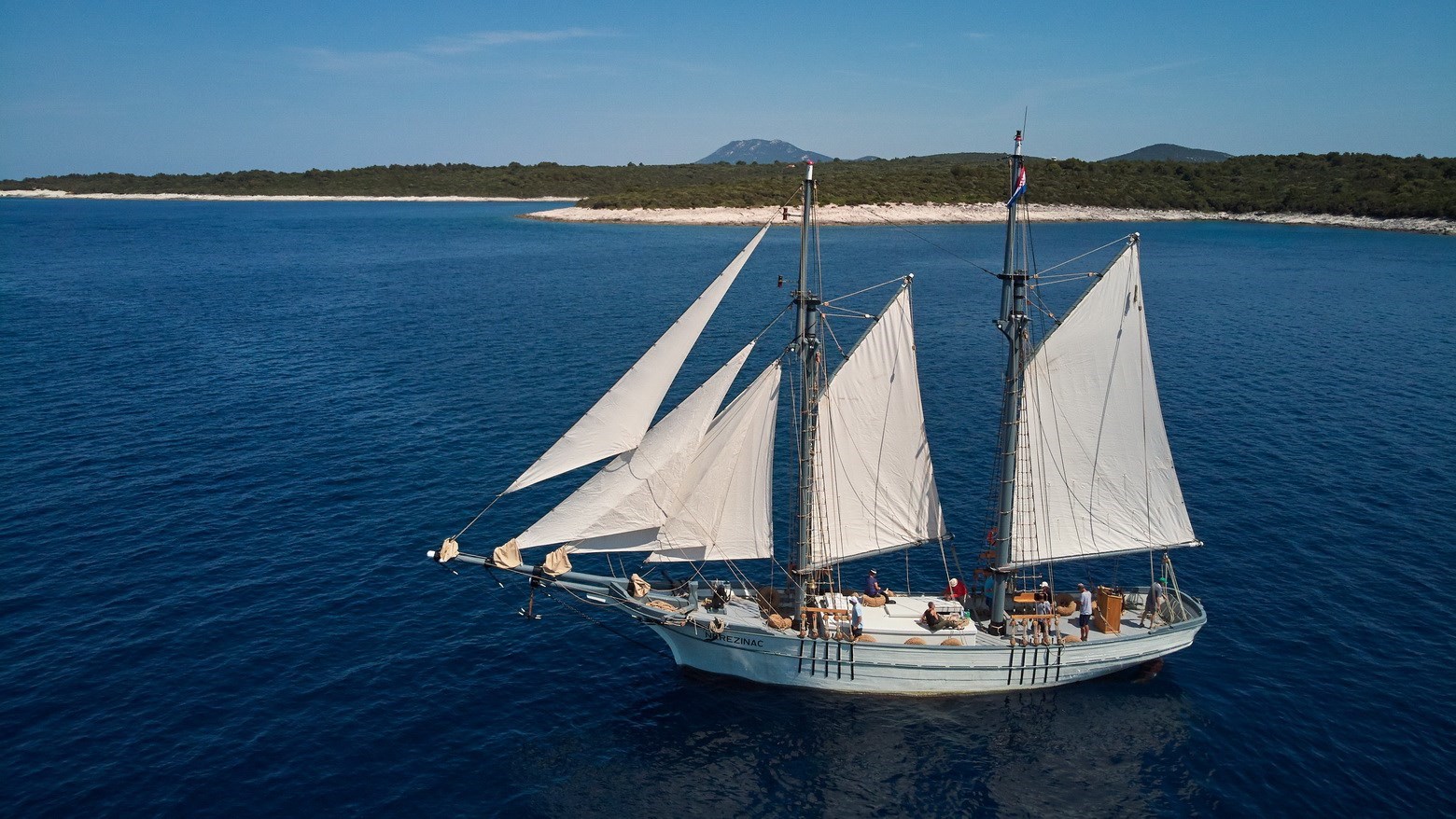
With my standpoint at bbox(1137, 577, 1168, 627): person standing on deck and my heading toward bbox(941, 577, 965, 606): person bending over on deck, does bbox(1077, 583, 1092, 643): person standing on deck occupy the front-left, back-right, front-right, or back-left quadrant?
front-left

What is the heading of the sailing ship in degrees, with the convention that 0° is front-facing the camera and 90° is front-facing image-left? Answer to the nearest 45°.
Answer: approximately 90°

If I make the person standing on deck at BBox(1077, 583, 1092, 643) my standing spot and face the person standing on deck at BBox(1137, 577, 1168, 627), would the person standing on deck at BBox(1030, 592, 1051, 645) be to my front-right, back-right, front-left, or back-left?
back-left
